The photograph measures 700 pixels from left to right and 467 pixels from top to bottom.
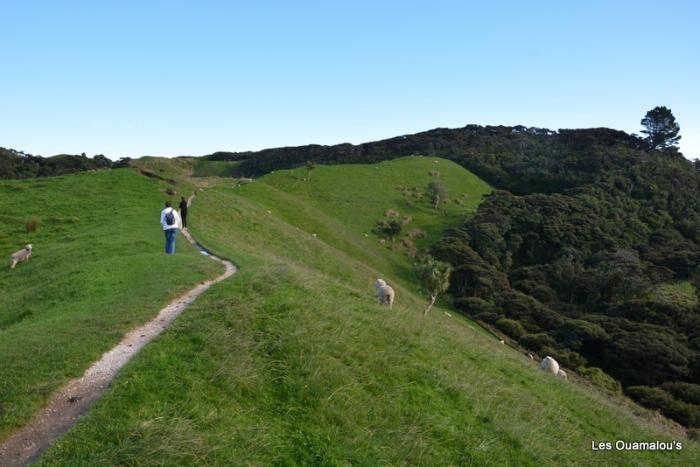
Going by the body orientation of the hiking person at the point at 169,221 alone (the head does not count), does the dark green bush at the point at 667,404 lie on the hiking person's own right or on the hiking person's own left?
on the hiking person's own right

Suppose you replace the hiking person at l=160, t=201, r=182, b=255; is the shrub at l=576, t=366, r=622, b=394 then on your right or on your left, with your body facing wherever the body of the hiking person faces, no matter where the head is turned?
on your right

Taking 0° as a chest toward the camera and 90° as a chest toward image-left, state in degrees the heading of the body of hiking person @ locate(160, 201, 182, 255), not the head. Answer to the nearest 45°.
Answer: approximately 180°

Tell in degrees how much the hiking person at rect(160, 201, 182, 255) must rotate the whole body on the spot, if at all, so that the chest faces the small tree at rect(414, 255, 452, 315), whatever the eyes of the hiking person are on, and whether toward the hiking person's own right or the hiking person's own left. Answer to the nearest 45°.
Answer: approximately 45° to the hiking person's own right

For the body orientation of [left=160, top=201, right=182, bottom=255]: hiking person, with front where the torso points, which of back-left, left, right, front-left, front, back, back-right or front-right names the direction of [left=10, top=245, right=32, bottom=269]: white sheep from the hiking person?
front-left

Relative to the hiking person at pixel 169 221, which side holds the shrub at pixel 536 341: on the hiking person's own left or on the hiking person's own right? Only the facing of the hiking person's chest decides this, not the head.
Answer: on the hiking person's own right

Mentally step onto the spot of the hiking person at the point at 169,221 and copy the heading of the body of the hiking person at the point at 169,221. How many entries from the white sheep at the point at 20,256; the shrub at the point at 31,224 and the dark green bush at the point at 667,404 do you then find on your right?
1

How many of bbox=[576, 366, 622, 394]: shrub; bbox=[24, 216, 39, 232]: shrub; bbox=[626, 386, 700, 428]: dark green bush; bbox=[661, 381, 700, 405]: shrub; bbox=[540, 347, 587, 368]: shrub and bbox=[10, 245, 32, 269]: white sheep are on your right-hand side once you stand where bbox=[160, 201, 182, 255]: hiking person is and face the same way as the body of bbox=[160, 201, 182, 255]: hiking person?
4

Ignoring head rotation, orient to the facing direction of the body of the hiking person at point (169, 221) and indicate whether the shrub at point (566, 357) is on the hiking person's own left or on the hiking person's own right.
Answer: on the hiking person's own right

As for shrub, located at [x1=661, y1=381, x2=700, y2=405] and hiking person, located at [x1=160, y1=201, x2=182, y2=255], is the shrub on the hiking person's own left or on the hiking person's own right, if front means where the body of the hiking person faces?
on the hiking person's own right

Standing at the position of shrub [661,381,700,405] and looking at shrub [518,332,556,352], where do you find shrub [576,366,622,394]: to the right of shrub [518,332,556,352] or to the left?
left

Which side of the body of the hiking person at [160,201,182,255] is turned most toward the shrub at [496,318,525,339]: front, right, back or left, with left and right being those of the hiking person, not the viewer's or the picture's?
right
